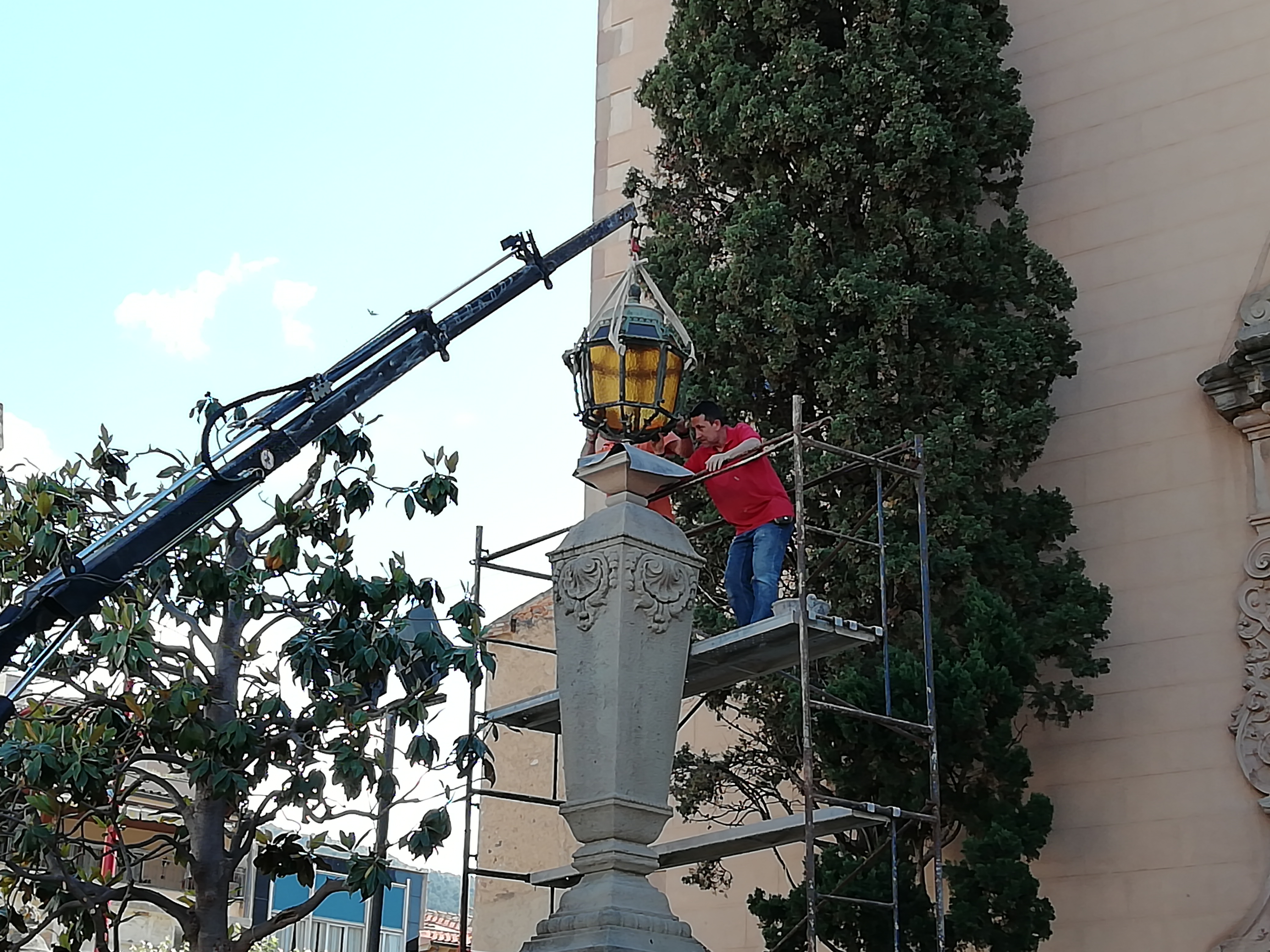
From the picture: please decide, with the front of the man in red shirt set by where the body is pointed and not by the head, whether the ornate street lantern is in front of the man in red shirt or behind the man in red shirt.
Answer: in front

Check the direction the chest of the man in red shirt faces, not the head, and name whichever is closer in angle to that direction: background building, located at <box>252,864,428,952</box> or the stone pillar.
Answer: the stone pillar

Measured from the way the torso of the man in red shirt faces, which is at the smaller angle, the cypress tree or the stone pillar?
the stone pillar

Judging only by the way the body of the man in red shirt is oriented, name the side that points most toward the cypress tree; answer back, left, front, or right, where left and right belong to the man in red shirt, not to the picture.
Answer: back

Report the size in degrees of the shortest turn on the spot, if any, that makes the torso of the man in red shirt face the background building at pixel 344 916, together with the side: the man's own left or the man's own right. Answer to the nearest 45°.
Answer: approximately 135° to the man's own right

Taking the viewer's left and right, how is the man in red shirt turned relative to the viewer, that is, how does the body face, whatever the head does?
facing the viewer and to the left of the viewer

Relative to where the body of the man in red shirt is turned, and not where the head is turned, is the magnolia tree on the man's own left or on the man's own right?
on the man's own right
